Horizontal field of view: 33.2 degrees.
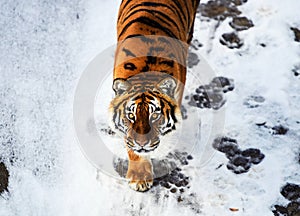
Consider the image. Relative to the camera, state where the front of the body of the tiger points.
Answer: toward the camera
